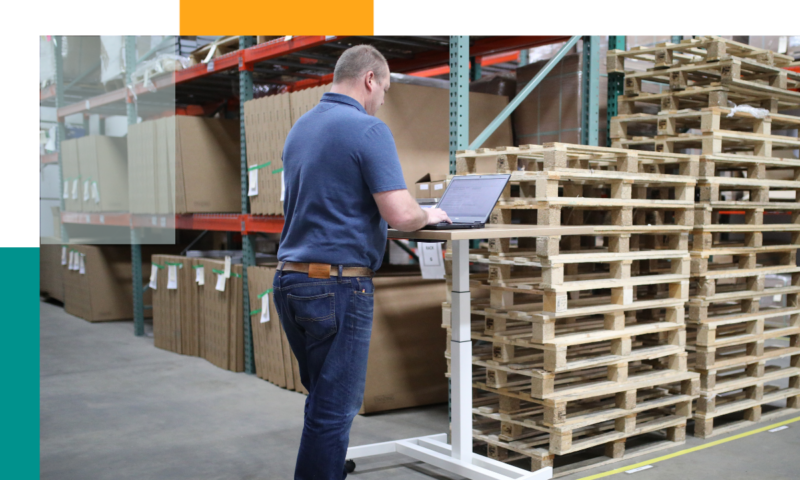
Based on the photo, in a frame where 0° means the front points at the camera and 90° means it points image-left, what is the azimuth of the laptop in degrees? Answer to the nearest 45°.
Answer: approximately 45°

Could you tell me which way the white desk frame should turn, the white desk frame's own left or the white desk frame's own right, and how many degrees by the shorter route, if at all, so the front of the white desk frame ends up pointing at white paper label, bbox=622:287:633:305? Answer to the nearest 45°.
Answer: approximately 180°

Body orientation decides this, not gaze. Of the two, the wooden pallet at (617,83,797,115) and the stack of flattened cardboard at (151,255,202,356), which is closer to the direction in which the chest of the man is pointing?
the wooden pallet

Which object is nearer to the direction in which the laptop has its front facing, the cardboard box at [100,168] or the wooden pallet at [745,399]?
the cardboard box

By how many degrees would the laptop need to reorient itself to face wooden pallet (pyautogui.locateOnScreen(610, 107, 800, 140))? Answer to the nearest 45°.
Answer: approximately 180°

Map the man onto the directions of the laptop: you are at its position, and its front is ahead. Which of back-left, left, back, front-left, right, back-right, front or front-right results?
front

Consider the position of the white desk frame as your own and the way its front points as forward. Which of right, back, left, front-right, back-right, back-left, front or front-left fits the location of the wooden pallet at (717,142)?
back

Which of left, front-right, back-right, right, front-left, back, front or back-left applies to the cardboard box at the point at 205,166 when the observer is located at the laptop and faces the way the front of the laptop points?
right

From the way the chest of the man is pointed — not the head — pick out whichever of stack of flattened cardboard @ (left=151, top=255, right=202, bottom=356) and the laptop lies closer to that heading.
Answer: the laptop

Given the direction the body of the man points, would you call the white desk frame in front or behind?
in front

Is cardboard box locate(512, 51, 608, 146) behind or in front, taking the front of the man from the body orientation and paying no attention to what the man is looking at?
in front

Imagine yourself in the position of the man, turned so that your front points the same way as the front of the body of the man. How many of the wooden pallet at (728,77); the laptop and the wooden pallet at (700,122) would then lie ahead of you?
3

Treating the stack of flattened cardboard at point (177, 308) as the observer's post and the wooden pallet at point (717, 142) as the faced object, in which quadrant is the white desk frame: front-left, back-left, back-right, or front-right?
front-right

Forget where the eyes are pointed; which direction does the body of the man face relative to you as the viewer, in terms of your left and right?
facing away from the viewer and to the right of the viewer

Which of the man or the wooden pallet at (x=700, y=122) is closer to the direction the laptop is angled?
the man

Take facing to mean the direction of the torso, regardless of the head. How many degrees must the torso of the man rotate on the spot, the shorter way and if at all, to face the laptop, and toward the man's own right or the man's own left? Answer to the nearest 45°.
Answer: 0° — they already face it

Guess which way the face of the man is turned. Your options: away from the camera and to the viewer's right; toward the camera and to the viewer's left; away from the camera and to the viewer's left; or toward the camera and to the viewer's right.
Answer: away from the camera and to the viewer's right

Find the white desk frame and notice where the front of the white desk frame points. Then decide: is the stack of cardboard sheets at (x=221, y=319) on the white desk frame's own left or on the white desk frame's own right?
on the white desk frame's own right

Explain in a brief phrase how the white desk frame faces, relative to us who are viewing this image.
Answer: facing the viewer and to the left of the viewer

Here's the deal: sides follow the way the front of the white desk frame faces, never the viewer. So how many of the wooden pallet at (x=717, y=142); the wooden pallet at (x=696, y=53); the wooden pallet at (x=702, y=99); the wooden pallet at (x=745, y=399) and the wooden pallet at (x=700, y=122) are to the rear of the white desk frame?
5

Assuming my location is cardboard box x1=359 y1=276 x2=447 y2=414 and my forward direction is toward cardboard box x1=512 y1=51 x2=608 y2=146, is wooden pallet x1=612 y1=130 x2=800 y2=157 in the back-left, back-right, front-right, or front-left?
front-right

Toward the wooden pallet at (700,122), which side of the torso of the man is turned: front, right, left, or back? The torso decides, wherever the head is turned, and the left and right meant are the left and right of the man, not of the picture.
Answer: front
